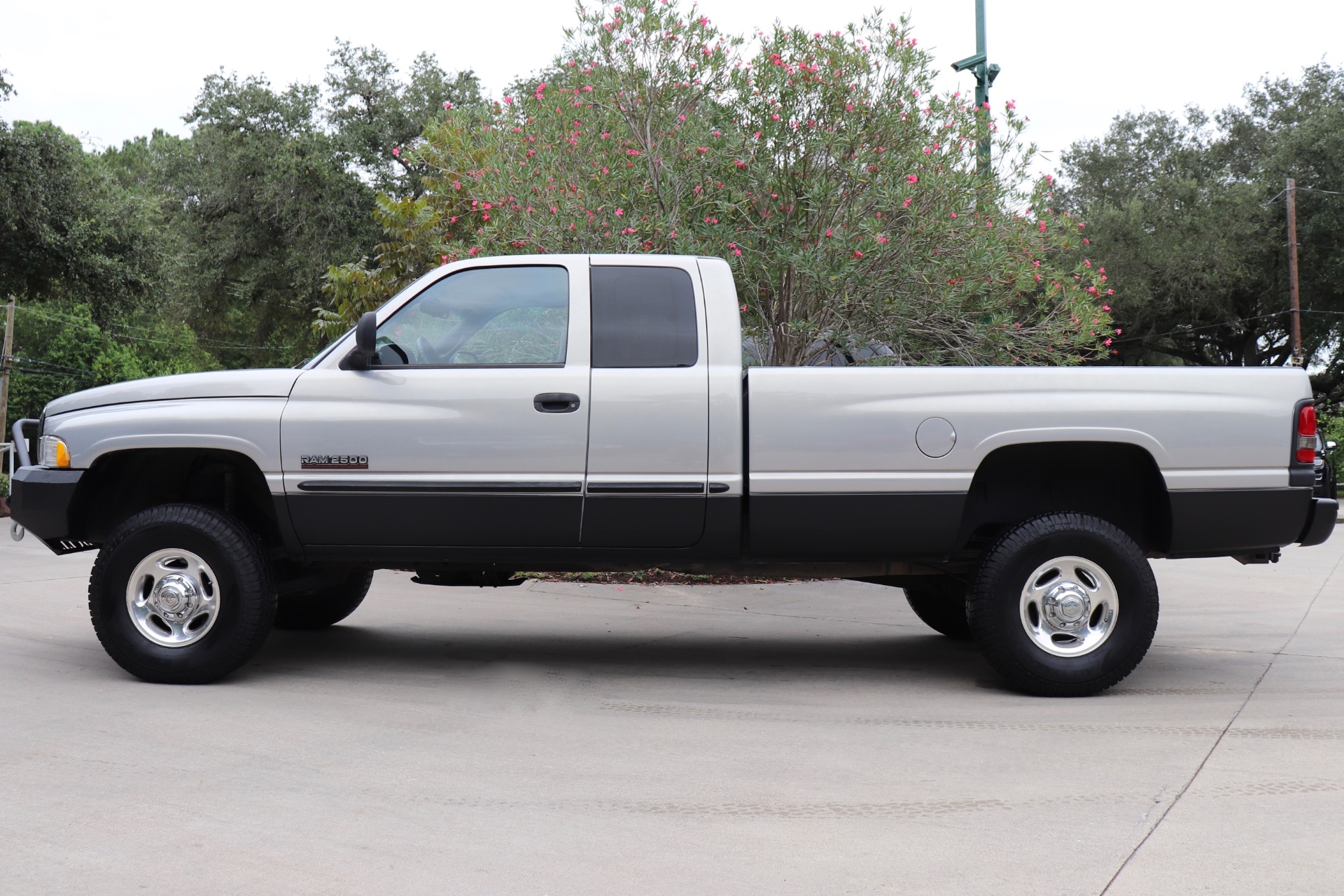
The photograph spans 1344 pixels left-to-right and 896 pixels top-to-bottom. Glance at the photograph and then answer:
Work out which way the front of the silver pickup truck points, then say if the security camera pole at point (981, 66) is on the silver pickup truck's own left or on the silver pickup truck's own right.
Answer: on the silver pickup truck's own right

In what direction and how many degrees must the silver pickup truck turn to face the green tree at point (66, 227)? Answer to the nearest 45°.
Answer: approximately 45° to its right

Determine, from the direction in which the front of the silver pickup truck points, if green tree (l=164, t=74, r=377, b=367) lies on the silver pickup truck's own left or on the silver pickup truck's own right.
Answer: on the silver pickup truck's own right

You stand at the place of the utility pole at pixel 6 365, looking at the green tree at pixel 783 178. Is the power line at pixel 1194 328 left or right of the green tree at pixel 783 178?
left

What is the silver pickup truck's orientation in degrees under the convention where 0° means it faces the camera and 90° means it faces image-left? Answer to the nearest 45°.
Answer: approximately 90°

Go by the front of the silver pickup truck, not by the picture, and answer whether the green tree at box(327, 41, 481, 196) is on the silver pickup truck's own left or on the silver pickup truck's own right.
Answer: on the silver pickup truck's own right
